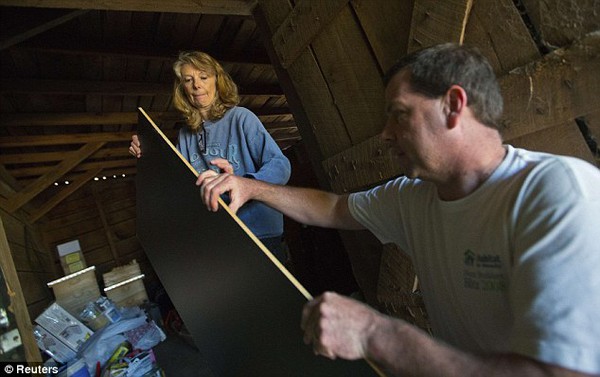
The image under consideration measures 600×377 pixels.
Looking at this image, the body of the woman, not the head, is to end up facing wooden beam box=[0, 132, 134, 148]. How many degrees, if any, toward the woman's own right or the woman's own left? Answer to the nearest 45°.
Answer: approximately 90° to the woman's own right

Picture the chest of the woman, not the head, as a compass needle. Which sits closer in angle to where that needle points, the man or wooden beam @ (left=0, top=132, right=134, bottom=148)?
the man

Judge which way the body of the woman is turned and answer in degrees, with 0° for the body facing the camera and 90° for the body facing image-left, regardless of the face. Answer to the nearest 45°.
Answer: approximately 45°

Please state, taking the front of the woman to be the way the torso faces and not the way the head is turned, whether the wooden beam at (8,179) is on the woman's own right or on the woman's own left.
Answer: on the woman's own right

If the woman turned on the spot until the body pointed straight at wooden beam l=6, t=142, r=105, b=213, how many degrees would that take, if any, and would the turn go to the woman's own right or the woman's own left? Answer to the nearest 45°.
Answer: approximately 90° to the woman's own right

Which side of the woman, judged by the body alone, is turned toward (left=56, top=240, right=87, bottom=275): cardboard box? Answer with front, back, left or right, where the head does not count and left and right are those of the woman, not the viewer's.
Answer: right

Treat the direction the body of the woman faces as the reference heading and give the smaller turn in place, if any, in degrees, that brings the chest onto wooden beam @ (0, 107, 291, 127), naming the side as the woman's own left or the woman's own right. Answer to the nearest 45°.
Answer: approximately 90° to the woman's own right

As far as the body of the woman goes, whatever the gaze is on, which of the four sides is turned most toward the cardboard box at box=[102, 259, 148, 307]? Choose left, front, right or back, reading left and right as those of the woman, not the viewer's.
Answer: right

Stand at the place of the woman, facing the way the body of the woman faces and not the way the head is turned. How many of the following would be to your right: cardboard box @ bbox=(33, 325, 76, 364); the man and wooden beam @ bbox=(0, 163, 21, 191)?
2

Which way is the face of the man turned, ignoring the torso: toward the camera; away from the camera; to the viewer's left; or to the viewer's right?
to the viewer's left

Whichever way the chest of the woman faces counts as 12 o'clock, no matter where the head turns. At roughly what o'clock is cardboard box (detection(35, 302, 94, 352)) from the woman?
The cardboard box is roughly at 3 o'clock from the woman.

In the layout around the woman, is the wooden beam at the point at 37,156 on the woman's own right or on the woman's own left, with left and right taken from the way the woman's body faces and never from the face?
on the woman's own right
